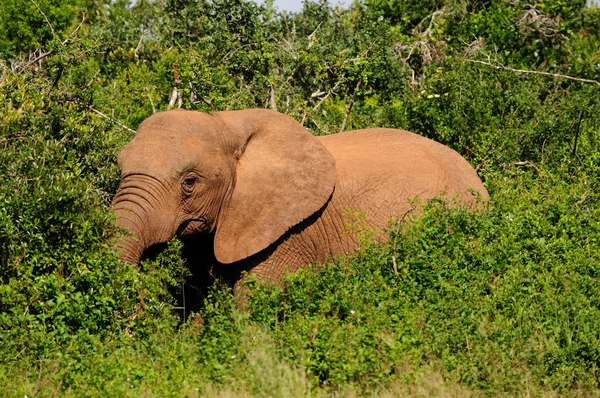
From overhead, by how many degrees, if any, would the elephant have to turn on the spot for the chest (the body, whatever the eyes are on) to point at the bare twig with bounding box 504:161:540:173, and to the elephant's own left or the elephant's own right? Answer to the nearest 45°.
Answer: approximately 135° to the elephant's own right

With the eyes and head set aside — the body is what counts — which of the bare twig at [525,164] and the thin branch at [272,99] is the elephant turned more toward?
the thin branch

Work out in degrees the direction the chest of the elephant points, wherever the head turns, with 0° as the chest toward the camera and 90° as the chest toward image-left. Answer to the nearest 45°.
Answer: approximately 90°

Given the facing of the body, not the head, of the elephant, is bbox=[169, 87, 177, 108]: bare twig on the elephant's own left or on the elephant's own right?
on the elephant's own right

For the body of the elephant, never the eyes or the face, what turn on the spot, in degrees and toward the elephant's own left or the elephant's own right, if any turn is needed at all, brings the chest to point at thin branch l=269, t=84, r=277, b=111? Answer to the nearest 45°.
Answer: approximately 90° to the elephant's own right

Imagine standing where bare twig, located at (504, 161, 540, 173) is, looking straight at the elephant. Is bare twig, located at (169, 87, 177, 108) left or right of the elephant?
right
